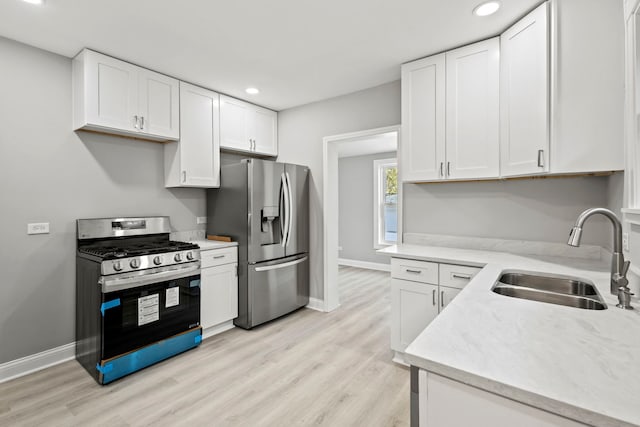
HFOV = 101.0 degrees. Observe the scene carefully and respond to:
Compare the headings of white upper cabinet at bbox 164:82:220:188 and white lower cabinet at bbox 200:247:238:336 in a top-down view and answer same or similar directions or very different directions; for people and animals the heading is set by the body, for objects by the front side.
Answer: same or similar directions

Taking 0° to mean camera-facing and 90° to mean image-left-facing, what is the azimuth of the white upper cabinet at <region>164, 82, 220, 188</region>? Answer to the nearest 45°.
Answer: approximately 315°

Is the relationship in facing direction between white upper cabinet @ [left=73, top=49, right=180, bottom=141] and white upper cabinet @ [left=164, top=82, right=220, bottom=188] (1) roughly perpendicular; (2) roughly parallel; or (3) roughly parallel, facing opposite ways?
roughly parallel

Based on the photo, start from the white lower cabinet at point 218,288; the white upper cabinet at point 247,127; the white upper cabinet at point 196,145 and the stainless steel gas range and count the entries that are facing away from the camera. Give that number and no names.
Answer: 0

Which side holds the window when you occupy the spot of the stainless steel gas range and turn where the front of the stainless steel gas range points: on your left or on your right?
on your left

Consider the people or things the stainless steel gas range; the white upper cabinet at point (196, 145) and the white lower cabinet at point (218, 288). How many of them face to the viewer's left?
0

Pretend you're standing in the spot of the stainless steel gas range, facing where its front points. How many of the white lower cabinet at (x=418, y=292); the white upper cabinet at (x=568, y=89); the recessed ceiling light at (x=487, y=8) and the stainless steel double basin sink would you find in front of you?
4

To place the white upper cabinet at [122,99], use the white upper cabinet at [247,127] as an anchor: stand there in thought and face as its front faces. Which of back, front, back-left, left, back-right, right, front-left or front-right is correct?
right

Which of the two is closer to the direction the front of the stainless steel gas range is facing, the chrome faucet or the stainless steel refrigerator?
the chrome faucet

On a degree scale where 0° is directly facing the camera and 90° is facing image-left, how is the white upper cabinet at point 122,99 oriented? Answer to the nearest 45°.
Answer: approximately 315°

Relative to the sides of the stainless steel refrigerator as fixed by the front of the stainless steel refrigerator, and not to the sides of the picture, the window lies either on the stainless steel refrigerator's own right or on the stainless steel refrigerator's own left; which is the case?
on the stainless steel refrigerator's own left

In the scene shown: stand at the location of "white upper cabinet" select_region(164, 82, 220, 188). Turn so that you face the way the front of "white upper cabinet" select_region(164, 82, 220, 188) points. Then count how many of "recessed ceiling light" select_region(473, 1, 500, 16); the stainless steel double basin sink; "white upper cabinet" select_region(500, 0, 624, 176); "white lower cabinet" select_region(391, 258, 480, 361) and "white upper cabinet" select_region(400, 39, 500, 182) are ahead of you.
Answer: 5

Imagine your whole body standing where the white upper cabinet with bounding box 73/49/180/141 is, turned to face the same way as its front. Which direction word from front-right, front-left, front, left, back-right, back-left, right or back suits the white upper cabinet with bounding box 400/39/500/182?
front

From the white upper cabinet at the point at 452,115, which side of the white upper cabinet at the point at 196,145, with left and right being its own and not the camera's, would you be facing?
front
